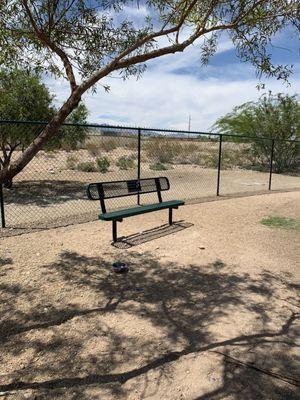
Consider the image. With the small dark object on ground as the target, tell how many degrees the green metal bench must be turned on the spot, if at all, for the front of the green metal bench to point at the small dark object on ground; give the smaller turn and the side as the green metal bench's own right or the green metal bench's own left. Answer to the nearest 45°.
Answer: approximately 45° to the green metal bench's own right

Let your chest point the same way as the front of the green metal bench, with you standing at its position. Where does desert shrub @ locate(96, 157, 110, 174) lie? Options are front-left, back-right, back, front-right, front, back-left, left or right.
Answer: back-left

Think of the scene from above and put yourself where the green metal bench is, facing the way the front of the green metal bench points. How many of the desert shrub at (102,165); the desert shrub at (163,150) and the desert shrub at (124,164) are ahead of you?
0

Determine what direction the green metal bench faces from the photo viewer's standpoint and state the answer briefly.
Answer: facing the viewer and to the right of the viewer

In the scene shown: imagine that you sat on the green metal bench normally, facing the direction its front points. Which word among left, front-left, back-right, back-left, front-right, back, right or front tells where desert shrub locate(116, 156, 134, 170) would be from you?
back-left

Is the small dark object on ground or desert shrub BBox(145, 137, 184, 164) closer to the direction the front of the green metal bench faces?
the small dark object on ground

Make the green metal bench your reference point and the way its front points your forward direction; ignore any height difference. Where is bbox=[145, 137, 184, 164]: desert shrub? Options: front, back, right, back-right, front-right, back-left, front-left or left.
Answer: back-left
